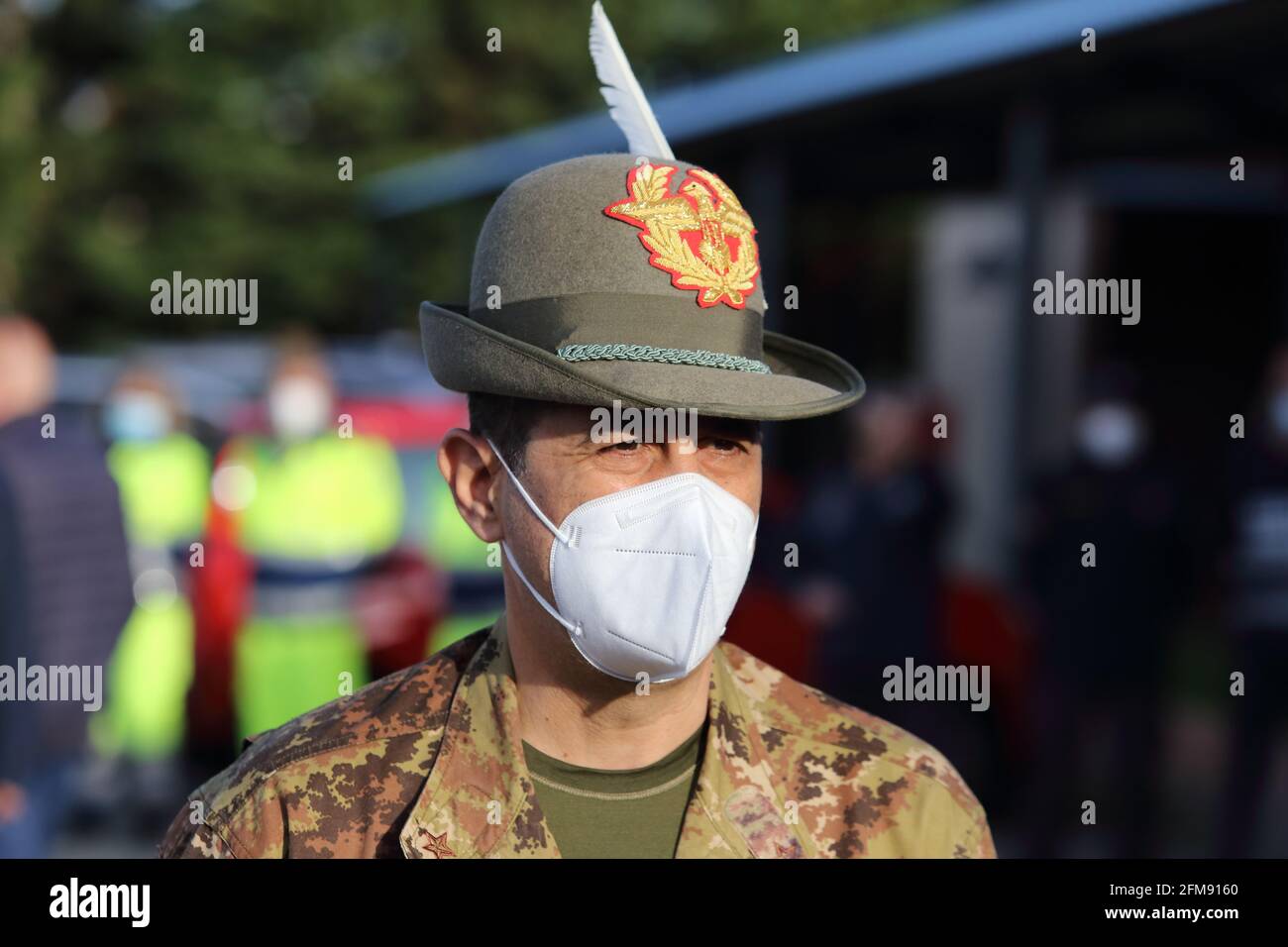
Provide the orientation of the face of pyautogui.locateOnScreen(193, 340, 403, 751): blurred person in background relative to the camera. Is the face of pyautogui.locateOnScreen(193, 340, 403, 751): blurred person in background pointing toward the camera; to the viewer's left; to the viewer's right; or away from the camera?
toward the camera

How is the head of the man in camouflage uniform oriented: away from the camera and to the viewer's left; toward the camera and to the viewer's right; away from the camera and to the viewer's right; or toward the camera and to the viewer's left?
toward the camera and to the viewer's right

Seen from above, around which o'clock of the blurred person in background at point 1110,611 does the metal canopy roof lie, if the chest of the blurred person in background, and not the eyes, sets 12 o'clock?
The metal canopy roof is roughly at 5 o'clock from the blurred person in background.

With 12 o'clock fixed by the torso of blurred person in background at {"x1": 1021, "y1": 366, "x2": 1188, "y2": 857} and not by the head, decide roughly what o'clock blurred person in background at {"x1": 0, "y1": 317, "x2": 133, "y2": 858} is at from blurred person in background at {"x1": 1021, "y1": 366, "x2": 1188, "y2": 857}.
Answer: blurred person in background at {"x1": 0, "y1": 317, "x2": 133, "y2": 858} is roughly at 2 o'clock from blurred person in background at {"x1": 1021, "y1": 366, "x2": 1188, "y2": 857}.

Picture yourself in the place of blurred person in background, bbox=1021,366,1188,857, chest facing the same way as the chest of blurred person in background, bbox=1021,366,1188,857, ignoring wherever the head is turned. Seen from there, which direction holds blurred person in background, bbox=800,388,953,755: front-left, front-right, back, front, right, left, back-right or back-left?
right

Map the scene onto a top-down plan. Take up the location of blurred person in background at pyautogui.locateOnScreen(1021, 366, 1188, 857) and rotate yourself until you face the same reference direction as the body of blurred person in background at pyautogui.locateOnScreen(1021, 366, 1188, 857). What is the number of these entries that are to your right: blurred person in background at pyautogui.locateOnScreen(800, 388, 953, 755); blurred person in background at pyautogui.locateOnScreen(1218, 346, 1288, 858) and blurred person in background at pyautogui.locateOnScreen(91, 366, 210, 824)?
2

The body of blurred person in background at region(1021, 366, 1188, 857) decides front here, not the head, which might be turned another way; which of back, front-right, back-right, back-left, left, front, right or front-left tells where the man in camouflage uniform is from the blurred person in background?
front

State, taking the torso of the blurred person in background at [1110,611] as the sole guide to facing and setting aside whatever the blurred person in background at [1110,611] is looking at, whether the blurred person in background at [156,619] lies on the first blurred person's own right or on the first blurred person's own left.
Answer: on the first blurred person's own right

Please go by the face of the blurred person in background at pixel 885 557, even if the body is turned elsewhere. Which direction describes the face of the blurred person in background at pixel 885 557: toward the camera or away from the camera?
toward the camera

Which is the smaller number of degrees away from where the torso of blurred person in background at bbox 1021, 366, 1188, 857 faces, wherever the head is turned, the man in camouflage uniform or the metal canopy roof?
the man in camouflage uniform

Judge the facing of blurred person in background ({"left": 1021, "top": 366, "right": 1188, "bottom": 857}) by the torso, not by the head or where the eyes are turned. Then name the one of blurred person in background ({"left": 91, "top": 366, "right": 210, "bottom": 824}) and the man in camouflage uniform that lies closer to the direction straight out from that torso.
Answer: the man in camouflage uniform

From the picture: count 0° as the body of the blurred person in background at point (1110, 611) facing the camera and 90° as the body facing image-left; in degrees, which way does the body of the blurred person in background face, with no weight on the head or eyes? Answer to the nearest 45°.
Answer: approximately 0°

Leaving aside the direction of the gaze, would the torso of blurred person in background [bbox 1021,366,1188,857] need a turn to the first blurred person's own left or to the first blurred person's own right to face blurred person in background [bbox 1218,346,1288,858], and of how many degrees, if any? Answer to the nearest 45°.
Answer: approximately 45° to the first blurred person's own left

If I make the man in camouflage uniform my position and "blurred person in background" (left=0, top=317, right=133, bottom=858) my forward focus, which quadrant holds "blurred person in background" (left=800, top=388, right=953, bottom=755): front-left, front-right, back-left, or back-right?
front-right

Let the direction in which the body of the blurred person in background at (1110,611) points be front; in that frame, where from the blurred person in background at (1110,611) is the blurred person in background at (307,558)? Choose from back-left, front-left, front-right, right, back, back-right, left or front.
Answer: right

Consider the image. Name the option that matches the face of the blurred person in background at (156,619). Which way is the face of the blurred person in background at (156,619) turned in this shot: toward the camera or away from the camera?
toward the camera

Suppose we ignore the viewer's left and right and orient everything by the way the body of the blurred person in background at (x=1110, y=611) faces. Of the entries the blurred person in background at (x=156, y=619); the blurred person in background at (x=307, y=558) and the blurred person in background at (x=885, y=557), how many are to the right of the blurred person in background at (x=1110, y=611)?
3
